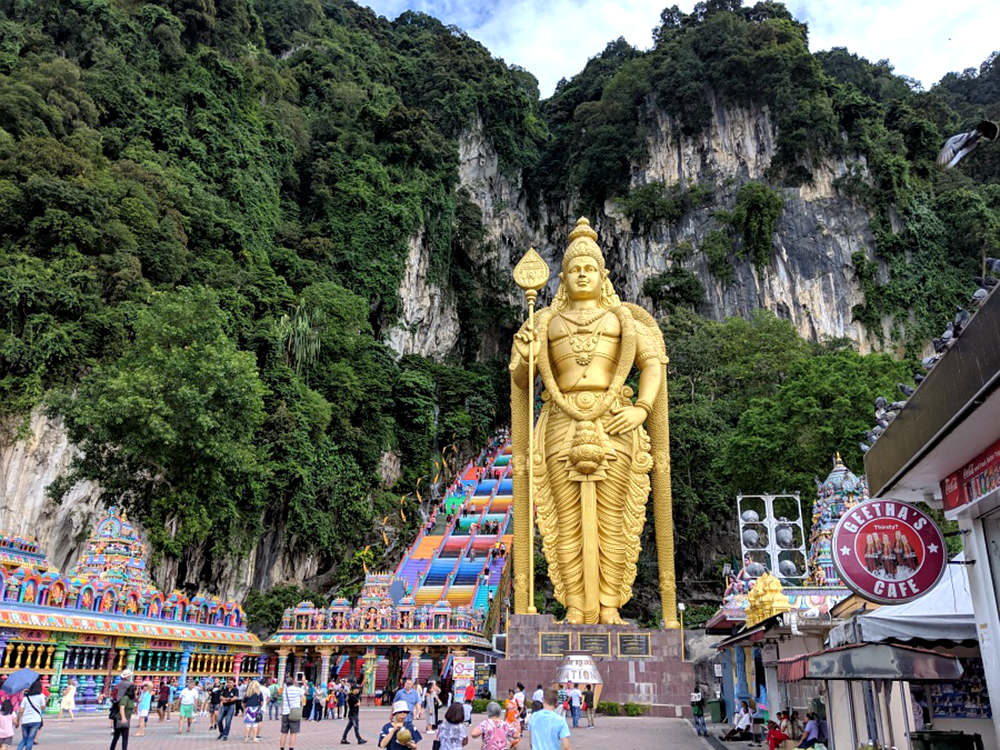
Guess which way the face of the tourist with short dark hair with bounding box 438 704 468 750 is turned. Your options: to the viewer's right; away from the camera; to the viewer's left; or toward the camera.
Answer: away from the camera

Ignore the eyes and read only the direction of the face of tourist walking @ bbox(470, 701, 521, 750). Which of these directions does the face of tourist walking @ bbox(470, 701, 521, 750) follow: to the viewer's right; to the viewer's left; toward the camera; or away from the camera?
away from the camera

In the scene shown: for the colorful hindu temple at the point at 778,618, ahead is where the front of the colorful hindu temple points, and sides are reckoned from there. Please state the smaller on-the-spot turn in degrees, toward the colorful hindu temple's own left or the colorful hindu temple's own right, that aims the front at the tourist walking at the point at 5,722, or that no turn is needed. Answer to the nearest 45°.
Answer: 0° — it already faces them

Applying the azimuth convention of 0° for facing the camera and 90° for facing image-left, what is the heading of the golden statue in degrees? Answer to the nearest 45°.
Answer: approximately 0°

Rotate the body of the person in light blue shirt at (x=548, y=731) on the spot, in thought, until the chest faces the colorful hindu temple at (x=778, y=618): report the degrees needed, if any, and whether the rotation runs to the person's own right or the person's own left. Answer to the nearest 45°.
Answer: approximately 45° to the person's own right

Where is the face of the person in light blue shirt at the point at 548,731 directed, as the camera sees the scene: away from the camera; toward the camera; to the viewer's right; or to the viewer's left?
away from the camera

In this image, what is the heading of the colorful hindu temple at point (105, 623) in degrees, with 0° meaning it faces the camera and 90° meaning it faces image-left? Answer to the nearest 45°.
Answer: approximately 315°

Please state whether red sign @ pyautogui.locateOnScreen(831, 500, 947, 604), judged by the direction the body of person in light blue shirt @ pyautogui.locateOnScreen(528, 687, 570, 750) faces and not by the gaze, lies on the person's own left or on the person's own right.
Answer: on the person's own right

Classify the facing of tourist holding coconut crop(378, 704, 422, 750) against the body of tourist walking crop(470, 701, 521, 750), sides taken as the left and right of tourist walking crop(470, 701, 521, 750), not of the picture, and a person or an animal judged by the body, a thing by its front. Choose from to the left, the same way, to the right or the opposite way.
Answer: the opposite way
